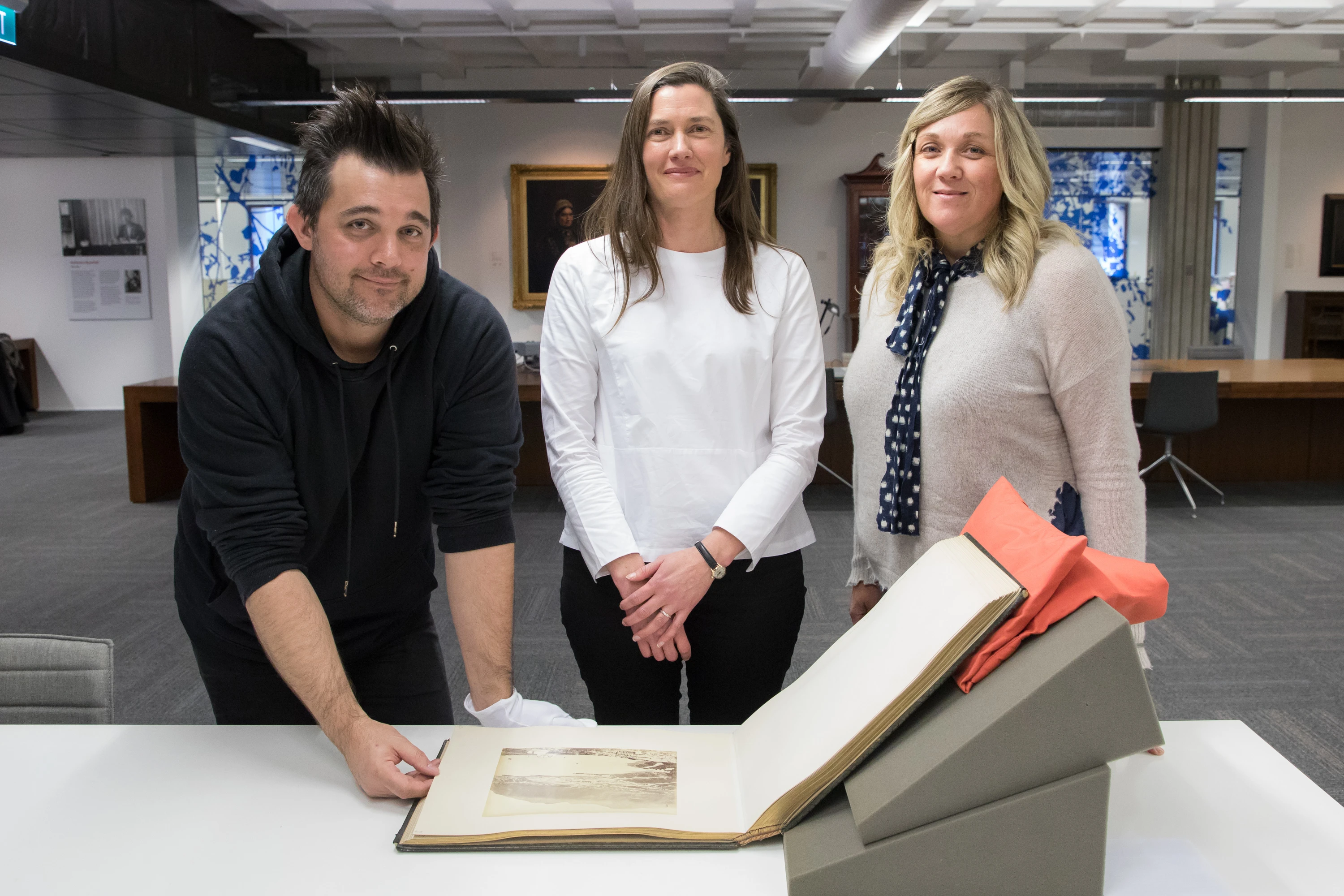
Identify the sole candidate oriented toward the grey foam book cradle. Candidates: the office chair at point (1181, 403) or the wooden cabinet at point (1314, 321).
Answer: the wooden cabinet

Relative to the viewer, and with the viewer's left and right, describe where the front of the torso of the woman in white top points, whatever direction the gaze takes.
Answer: facing the viewer

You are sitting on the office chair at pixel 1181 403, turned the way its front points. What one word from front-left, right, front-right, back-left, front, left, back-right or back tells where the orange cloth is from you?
back-left

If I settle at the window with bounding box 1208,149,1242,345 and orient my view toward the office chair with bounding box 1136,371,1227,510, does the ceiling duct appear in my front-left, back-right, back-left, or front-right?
front-right

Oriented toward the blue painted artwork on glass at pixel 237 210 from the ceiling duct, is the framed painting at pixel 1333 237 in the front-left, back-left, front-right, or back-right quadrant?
back-right

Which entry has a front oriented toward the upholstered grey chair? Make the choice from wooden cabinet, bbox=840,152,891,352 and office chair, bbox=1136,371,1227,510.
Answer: the wooden cabinet

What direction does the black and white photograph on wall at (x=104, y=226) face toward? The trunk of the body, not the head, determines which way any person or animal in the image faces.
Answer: toward the camera

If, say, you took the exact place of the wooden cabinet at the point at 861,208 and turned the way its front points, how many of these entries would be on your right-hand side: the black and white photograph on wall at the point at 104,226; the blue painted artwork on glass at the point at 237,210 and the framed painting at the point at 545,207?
3

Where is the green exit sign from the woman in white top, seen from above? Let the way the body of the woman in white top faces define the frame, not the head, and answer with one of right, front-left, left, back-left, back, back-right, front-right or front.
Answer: back-right

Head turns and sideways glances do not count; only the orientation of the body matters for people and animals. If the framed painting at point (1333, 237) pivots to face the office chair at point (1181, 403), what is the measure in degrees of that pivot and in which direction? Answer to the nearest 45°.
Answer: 0° — it already faces it

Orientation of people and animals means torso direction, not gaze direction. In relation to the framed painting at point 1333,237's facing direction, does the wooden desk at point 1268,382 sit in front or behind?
in front

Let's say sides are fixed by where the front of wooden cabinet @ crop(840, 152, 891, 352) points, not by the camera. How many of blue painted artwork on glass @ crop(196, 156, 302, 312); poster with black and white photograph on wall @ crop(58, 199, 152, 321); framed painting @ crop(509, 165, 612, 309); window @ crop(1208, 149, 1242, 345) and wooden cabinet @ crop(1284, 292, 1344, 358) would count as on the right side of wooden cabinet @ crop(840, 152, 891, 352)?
3

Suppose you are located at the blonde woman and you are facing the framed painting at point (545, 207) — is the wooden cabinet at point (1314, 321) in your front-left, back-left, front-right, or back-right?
front-right

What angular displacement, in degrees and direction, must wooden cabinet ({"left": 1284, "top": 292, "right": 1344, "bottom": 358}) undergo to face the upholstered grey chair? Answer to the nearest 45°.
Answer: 0° — it already faces it

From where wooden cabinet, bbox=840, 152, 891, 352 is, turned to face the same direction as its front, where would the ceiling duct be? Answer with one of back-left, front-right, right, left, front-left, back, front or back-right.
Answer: front
